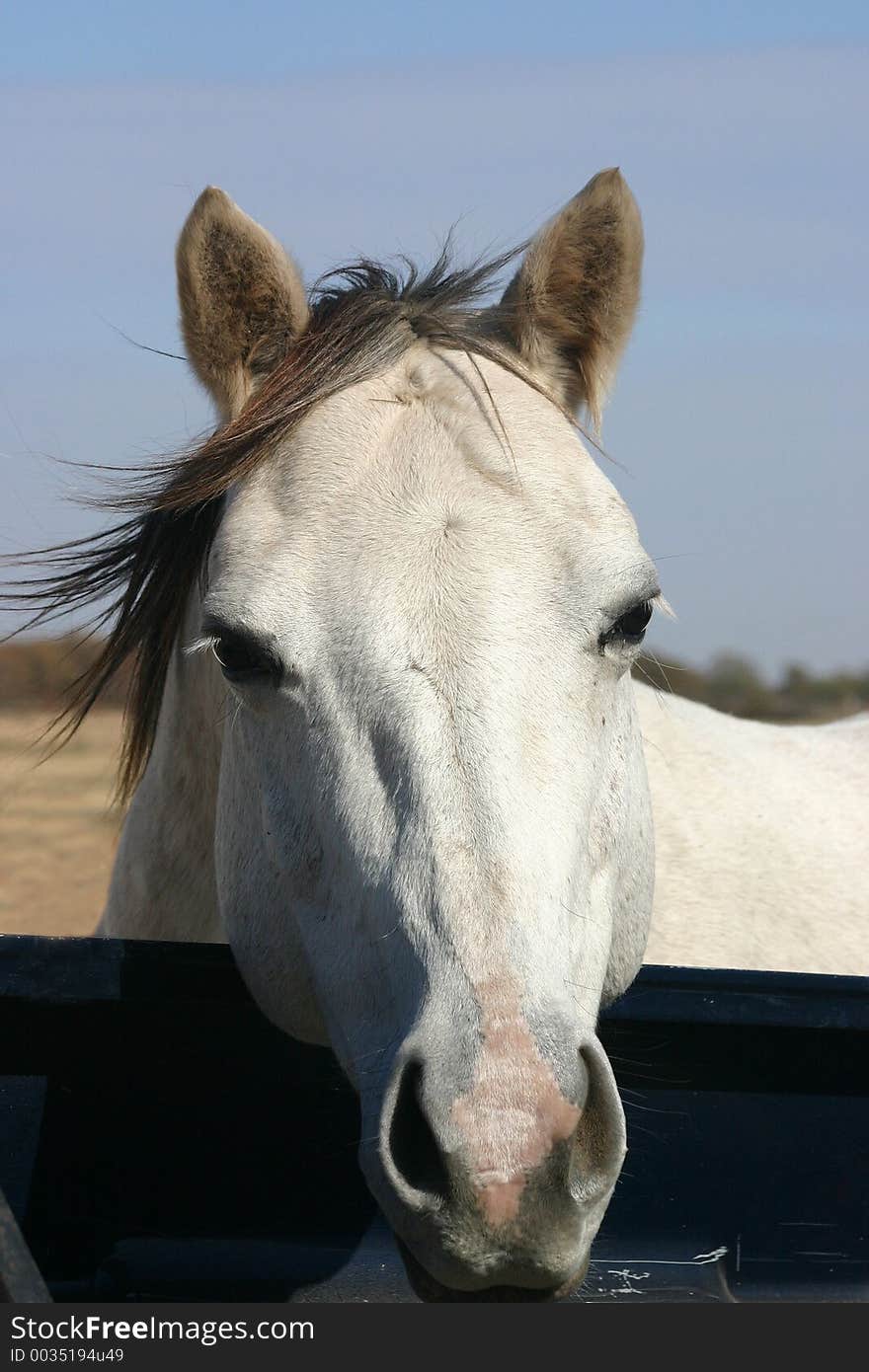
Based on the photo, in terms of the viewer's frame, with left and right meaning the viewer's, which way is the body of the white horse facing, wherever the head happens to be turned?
facing the viewer
